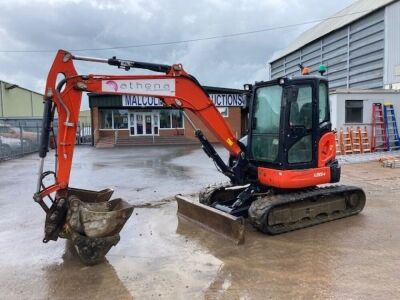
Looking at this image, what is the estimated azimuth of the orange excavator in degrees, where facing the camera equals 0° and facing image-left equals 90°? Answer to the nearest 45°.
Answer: approximately 45°

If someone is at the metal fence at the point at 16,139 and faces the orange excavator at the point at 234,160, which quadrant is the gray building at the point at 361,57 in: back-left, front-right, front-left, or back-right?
front-left

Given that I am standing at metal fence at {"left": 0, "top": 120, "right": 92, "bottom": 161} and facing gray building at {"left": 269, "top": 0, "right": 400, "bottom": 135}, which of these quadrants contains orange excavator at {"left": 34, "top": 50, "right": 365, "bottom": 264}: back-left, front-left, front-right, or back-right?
front-right

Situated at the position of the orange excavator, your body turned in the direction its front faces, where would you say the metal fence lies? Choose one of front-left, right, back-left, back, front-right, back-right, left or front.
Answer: right

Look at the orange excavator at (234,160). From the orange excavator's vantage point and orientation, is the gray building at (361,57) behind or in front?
behind

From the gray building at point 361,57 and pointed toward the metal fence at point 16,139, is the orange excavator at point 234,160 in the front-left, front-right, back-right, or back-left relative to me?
front-left
